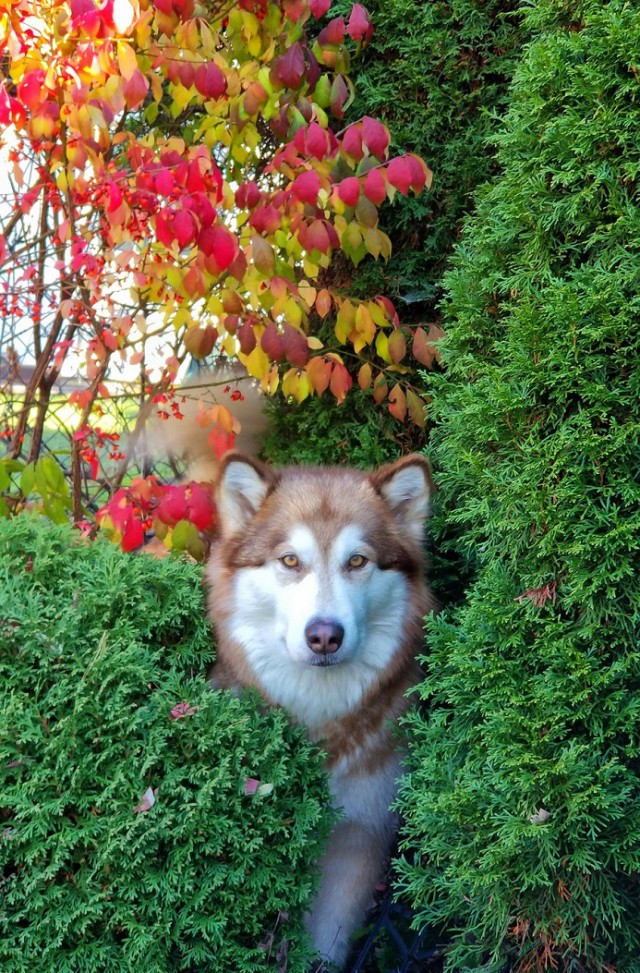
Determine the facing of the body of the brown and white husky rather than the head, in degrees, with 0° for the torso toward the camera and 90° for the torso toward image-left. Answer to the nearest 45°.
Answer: approximately 0°

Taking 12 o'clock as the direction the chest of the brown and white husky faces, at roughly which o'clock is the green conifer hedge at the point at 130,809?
The green conifer hedge is roughly at 2 o'clock from the brown and white husky.

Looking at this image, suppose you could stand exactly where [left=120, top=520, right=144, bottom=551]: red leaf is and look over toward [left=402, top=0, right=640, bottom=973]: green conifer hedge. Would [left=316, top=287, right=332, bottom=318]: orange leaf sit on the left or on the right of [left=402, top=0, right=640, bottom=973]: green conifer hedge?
left

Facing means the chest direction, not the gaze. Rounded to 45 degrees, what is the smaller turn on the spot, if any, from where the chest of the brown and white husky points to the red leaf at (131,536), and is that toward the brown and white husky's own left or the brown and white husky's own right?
approximately 90° to the brown and white husky's own right
